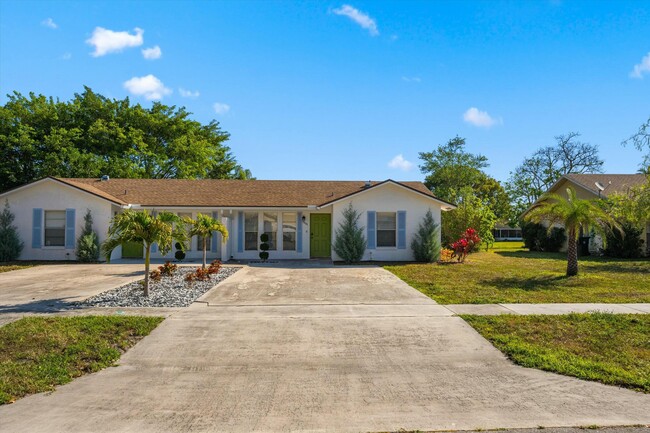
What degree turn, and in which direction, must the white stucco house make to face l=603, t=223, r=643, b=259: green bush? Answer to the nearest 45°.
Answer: approximately 90° to its left

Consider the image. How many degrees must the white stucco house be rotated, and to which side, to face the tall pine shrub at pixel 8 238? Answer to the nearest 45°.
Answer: approximately 90° to its right

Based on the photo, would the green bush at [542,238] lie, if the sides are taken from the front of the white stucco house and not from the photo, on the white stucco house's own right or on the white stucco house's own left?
on the white stucco house's own left

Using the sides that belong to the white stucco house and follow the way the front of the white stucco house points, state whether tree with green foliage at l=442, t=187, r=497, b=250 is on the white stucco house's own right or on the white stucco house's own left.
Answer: on the white stucco house's own left

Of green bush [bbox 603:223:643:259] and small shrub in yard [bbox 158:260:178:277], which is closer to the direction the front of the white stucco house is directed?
the small shrub in yard

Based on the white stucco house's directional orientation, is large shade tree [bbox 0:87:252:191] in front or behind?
behind

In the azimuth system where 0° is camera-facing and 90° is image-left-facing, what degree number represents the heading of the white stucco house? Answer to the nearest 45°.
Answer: approximately 0°

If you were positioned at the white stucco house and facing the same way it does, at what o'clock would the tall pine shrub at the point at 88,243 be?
The tall pine shrub is roughly at 3 o'clock from the white stucco house.

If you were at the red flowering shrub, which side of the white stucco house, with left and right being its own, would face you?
left
